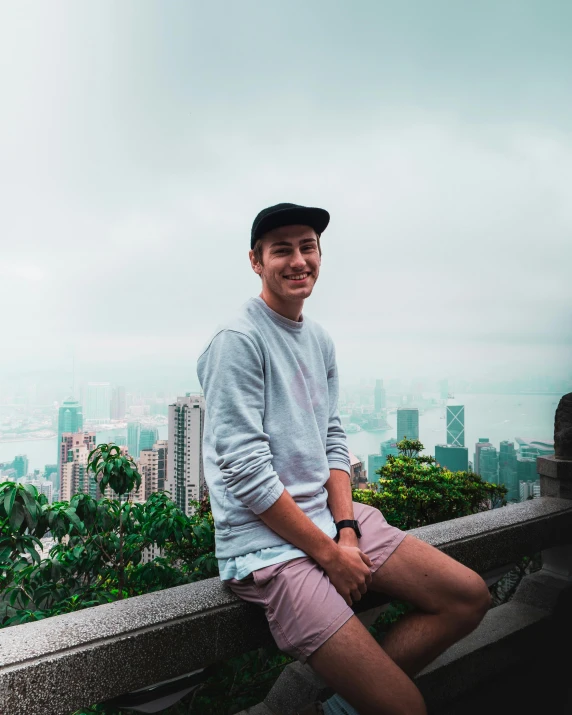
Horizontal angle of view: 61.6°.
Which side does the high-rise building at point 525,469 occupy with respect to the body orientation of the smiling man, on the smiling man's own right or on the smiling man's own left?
on the smiling man's own left

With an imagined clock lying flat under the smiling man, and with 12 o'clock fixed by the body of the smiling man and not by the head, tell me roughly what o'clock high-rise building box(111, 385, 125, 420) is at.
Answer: The high-rise building is roughly at 6 o'clock from the smiling man.

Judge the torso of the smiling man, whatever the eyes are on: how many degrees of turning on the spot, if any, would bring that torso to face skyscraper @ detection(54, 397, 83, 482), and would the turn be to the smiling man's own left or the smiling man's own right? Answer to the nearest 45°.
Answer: approximately 180°

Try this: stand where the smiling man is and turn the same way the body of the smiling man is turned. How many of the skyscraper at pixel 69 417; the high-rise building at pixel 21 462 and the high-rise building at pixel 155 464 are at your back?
3

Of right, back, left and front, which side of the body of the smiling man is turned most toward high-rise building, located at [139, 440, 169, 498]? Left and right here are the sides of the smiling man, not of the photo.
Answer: back

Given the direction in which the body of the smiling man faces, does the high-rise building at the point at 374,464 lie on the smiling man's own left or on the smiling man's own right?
on the smiling man's own left

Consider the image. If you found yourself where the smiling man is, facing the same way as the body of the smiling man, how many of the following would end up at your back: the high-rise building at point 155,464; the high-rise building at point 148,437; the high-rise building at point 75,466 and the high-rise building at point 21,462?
4

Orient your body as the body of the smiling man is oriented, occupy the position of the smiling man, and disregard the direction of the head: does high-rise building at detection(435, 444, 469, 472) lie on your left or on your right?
on your left

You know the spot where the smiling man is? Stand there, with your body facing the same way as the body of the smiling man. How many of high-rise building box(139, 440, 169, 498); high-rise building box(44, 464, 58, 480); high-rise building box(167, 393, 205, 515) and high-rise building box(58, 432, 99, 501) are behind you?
4

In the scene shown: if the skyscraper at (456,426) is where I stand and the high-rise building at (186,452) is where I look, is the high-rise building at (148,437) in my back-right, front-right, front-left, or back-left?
front-right

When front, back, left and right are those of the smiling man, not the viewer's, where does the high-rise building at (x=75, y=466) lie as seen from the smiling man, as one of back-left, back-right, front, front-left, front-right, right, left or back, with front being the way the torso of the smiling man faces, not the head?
back

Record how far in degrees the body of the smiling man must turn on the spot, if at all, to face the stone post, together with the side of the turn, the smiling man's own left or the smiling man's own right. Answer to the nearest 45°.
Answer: approximately 90° to the smiling man's own left

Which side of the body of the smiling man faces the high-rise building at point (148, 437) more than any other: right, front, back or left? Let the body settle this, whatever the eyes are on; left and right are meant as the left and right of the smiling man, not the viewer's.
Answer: back

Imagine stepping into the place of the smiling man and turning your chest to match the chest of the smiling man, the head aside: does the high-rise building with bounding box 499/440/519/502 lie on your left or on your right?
on your left

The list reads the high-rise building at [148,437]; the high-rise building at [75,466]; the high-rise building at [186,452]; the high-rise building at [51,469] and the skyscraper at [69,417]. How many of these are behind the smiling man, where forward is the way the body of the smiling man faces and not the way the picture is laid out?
5

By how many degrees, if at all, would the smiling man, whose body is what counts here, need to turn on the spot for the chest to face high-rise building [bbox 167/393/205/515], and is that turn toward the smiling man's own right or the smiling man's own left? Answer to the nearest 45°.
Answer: approximately 180°

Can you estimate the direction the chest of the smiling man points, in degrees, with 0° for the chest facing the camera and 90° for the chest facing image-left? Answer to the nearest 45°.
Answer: approximately 315°
